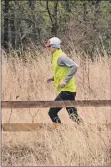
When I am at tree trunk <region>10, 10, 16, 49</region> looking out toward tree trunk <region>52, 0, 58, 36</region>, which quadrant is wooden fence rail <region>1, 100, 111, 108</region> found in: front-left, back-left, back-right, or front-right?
front-right

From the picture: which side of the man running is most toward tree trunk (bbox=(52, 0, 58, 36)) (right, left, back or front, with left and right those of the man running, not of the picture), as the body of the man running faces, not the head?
right

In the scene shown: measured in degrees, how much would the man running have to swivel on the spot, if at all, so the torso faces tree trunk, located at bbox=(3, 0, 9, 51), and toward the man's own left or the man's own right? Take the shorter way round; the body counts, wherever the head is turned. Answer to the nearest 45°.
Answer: approximately 90° to the man's own right

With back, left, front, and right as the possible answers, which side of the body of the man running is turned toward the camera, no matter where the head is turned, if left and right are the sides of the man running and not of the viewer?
left

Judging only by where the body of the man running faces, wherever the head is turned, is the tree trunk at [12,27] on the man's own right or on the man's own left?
on the man's own right

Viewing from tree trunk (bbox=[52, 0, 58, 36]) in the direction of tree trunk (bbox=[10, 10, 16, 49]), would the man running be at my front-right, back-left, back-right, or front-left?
back-left

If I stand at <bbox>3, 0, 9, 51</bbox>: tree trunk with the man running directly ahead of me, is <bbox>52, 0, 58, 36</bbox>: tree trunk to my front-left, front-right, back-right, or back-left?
front-left

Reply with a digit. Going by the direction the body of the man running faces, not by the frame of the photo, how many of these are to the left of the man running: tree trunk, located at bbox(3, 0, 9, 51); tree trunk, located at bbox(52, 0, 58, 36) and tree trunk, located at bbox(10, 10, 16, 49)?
0
